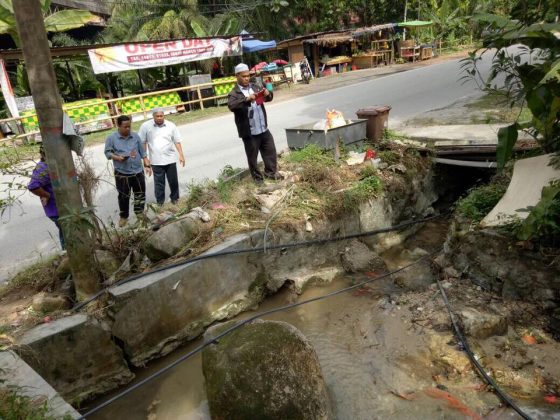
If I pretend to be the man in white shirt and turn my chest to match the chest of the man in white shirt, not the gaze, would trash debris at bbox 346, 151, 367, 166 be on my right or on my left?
on my left

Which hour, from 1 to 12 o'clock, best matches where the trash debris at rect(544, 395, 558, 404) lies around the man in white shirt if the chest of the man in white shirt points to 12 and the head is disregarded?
The trash debris is roughly at 11 o'clock from the man in white shirt.

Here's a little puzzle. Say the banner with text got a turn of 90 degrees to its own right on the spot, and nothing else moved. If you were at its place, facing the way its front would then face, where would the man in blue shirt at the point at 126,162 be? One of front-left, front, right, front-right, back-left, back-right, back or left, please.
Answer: left

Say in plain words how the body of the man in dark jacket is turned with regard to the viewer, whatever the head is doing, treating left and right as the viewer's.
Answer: facing the viewer and to the right of the viewer

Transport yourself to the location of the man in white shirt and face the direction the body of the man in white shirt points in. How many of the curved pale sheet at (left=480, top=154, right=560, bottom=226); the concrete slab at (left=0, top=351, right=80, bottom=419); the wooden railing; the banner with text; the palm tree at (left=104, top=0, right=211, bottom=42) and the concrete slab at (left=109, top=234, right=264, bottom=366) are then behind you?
3

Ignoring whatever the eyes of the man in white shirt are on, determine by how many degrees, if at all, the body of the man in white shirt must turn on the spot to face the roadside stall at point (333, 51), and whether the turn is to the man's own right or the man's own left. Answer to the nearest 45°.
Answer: approximately 135° to the man's own left

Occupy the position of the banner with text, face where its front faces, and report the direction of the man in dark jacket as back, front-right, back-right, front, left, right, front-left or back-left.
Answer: front

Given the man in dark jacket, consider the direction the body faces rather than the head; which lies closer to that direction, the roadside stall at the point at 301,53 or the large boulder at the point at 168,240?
the large boulder

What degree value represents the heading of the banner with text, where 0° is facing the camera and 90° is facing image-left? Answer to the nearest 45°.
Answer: approximately 0°

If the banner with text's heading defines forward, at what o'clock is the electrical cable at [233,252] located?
The electrical cable is roughly at 12 o'clock from the banner with text.

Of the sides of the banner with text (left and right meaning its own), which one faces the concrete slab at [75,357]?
front

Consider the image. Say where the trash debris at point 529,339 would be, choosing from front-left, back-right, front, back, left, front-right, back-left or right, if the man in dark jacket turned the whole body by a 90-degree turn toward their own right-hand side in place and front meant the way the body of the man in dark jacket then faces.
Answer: left

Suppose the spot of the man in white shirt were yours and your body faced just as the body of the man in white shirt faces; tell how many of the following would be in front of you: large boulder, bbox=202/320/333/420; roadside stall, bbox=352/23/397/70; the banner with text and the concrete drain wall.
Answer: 2

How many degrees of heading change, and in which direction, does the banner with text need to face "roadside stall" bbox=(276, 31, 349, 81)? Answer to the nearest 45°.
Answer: approximately 135° to its left

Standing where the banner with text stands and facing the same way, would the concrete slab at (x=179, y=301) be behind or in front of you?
in front

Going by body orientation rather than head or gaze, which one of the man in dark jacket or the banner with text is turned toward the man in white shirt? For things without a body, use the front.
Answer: the banner with text

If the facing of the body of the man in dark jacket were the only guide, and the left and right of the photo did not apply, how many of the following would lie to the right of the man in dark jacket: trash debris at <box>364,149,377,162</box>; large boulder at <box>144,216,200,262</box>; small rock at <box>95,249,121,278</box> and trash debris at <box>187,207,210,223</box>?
3

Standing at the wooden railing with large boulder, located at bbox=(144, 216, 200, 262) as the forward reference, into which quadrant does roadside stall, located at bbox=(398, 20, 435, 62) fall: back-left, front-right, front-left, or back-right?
back-left
